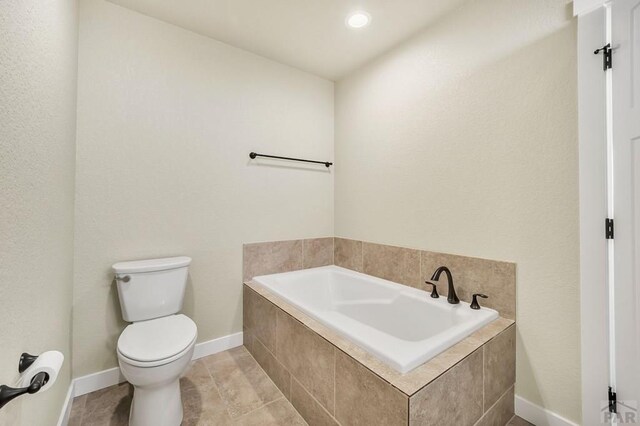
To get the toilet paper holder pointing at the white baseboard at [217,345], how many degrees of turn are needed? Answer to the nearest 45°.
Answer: approximately 45° to its left

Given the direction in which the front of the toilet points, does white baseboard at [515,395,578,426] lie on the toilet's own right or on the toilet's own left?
on the toilet's own left

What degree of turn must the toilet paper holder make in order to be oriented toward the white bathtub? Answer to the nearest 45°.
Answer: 0° — it already faces it

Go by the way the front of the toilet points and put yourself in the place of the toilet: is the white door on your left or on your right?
on your left

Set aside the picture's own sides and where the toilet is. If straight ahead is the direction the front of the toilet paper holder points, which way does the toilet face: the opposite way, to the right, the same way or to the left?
to the right

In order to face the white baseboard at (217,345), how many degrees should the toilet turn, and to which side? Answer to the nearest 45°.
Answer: approximately 135° to its left

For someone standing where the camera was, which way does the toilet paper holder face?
facing to the right of the viewer

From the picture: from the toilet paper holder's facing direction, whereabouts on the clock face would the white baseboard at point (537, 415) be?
The white baseboard is roughly at 1 o'clock from the toilet paper holder.

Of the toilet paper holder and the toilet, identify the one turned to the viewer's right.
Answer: the toilet paper holder

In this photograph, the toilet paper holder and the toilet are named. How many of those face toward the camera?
1

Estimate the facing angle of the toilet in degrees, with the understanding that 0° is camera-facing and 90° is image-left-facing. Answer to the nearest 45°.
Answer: approximately 0°
